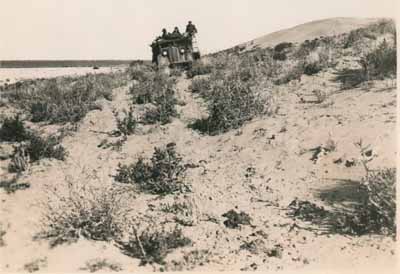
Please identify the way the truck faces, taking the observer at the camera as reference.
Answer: facing the viewer

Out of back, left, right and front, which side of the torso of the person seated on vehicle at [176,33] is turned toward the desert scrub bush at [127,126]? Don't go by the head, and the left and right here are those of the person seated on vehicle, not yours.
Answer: front

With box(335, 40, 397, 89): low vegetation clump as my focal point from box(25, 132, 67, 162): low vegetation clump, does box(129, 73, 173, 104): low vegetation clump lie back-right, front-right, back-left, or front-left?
front-left

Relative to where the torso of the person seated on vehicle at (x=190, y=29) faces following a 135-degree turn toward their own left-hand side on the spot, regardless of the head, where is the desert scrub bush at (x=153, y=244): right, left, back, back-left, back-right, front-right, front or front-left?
back-right

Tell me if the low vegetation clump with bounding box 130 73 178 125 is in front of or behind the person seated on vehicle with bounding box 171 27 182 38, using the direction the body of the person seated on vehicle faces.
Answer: in front

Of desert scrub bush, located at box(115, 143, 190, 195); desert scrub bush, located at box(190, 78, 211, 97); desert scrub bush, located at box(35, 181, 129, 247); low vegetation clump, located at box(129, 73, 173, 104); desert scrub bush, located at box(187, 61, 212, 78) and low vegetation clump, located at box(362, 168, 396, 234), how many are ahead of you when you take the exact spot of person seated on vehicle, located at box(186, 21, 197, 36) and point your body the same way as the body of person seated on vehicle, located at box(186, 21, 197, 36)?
6

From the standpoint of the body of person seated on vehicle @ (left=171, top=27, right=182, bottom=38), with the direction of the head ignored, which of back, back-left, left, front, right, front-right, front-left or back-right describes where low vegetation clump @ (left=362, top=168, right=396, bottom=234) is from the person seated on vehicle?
front

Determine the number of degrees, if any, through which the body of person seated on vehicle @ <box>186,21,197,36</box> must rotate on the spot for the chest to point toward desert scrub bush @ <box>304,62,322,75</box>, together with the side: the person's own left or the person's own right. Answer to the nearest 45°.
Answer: approximately 45° to the person's own left

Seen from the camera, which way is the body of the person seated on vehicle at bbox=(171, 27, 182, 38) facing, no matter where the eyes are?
toward the camera

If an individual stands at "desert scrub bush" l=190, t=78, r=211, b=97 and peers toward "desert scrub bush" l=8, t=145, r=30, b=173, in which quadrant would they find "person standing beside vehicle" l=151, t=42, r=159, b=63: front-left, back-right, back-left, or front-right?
back-right

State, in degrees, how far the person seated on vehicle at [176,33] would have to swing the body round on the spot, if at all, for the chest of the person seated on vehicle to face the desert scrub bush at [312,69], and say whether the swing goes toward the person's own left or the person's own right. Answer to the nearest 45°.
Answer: approximately 45° to the person's own left

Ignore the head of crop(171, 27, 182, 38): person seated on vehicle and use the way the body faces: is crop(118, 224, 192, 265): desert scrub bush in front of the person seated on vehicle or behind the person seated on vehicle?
in front

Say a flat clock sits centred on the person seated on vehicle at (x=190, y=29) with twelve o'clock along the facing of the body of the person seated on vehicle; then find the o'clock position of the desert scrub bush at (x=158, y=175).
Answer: The desert scrub bush is roughly at 12 o'clock from the person seated on vehicle.

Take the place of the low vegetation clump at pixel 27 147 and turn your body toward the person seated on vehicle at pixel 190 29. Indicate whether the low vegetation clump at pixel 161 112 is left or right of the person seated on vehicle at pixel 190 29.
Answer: right

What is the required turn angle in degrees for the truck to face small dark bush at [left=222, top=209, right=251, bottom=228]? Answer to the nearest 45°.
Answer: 0° — it already faces it

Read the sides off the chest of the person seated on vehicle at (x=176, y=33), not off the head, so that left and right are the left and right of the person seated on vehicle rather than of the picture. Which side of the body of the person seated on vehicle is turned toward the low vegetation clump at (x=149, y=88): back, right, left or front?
front

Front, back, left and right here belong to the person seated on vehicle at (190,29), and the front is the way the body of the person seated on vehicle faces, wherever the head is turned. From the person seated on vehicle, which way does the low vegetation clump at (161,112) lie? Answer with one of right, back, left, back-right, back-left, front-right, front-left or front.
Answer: front
